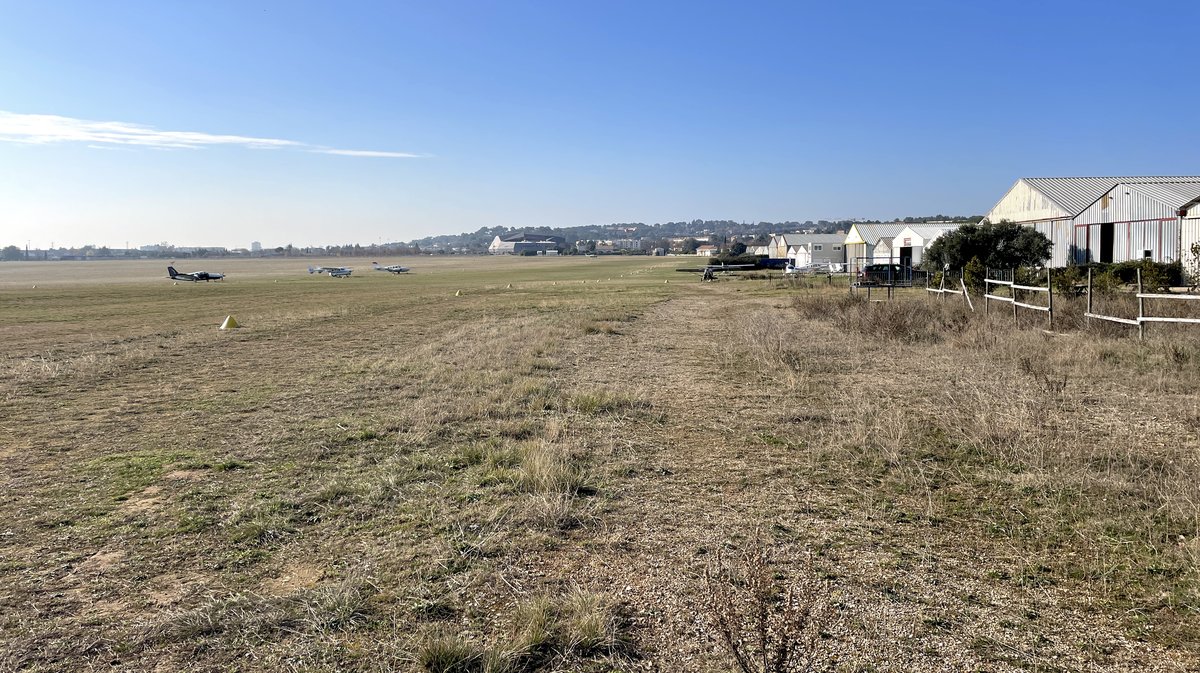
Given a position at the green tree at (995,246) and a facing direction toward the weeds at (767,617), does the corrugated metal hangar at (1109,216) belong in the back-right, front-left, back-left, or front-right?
back-left

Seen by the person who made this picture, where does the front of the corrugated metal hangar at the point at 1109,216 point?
facing the viewer and to the left of the viewer

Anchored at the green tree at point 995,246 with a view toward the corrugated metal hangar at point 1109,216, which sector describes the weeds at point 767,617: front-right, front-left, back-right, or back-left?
back-right

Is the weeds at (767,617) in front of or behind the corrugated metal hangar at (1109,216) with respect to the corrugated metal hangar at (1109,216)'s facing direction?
in front

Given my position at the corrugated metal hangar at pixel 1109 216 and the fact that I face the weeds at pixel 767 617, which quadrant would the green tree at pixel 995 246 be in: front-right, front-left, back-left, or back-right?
front-right

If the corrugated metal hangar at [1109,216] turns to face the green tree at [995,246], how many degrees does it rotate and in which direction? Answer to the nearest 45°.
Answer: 0° — it already faces it
